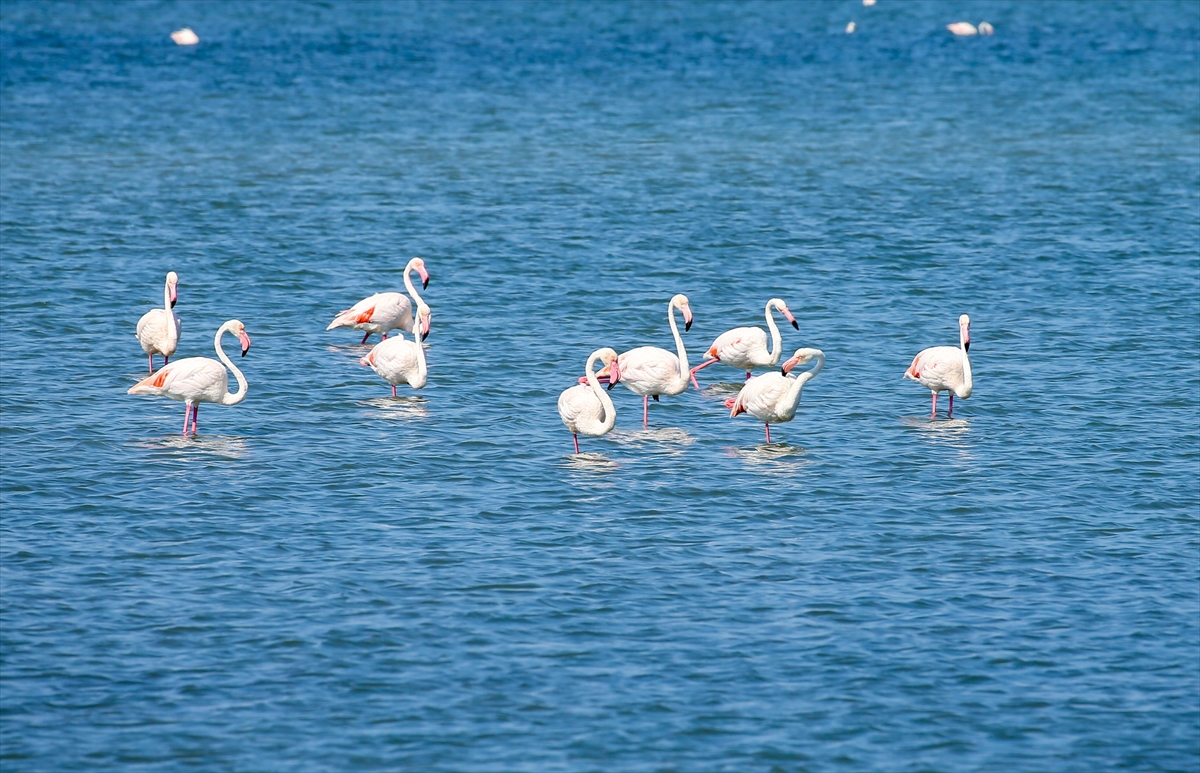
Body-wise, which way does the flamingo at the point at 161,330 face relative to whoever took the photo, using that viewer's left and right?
facing the viewer and to the right of the viewer

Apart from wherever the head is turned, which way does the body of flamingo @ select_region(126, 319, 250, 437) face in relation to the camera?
to the viewer's right

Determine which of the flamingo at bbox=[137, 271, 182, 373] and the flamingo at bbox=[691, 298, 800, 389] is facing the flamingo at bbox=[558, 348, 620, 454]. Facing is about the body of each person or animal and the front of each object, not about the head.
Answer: the flamingo at bbox=[137, 271, 182, 373]

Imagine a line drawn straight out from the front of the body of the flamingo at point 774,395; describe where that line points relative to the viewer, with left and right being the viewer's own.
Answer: facing to the right of the viewer

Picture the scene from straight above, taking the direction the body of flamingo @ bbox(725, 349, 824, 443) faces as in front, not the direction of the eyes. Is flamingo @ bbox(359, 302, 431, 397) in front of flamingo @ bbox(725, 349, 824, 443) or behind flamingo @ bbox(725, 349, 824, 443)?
behind

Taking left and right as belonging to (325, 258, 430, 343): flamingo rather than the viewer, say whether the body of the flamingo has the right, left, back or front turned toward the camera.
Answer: right

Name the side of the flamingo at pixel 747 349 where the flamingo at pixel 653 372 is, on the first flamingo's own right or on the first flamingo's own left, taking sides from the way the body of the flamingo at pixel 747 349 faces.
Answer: on the first flamingo's own right

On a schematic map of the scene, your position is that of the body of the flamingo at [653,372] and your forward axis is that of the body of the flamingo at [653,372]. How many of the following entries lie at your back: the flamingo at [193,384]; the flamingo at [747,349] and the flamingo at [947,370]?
1

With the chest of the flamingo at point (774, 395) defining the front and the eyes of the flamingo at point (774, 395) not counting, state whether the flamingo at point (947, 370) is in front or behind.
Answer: in front

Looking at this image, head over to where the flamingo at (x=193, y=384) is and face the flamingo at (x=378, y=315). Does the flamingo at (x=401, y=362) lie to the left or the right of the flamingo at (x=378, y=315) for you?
right

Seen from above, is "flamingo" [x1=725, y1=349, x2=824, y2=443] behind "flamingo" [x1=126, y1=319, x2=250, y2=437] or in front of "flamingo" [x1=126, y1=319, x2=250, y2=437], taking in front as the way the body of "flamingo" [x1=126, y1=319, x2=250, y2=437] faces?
in front

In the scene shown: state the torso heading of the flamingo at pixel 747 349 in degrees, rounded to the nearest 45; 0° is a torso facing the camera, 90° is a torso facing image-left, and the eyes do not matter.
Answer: approximately 270°

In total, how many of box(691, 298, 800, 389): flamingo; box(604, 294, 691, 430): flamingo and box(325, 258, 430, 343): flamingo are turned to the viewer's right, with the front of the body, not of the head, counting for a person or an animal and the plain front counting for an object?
3

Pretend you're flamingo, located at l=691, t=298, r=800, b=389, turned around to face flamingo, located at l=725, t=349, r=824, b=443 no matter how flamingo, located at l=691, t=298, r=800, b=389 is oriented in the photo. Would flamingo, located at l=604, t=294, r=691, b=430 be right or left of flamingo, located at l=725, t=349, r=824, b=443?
right

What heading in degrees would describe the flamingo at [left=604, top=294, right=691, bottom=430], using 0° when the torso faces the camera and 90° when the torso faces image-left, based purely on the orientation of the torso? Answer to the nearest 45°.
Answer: approximately 270°
